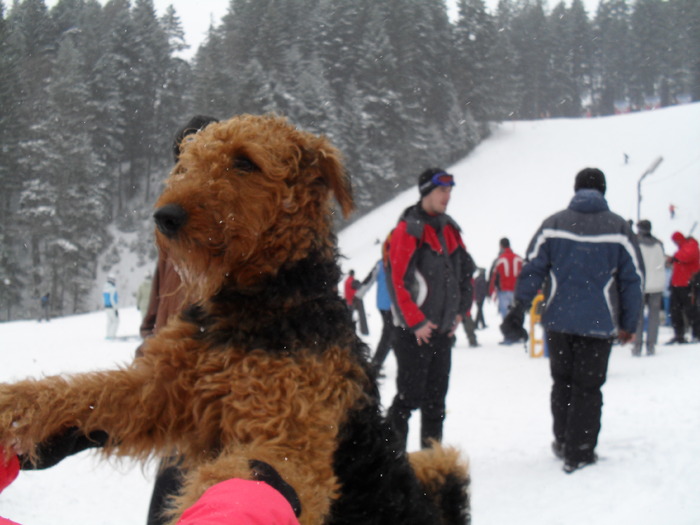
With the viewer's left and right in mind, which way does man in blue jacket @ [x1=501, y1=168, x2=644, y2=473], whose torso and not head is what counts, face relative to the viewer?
facing away from the viewer

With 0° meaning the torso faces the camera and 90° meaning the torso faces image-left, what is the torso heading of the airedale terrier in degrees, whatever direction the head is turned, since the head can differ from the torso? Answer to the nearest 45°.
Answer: approximately 45°

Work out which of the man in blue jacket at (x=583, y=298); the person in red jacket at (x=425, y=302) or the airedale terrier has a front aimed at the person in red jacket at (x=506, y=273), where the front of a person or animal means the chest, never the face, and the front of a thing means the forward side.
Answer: the man in blue jacket

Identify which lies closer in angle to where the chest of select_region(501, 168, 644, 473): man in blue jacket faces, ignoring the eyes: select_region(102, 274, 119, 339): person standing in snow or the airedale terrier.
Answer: the person standing in snow

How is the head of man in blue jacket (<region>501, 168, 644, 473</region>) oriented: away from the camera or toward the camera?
away from the camera

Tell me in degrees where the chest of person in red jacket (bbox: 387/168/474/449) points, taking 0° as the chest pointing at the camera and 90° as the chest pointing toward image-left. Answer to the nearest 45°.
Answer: approximately 315°

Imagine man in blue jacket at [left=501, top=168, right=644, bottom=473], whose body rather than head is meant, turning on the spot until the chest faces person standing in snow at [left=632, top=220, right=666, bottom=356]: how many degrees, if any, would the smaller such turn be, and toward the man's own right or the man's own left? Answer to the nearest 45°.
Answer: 0° — they already face them

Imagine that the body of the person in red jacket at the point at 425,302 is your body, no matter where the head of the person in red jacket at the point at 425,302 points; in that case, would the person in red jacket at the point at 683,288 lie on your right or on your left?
on your left

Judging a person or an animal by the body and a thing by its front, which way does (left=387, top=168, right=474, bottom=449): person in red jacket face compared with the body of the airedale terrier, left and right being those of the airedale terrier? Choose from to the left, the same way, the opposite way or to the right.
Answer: to the left

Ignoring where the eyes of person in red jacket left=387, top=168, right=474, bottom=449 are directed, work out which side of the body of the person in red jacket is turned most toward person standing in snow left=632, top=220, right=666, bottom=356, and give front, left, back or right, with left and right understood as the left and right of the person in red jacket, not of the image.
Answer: left

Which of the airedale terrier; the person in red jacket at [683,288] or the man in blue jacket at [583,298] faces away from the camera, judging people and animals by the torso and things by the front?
the man in blue jacket
